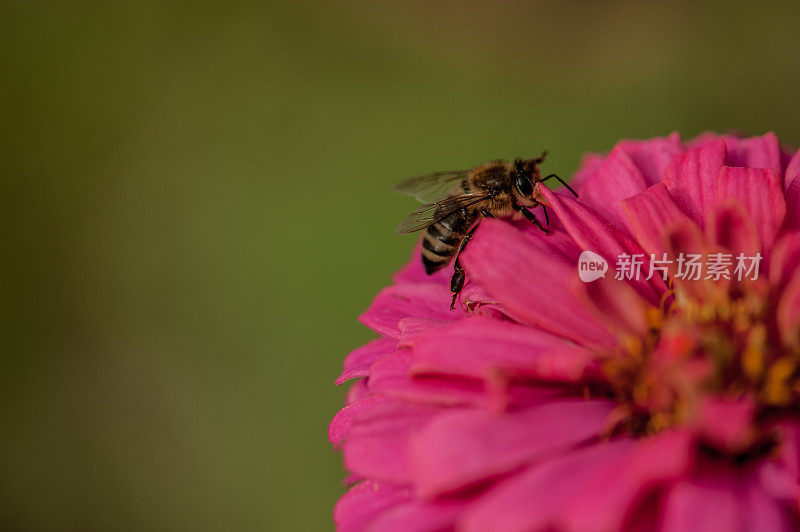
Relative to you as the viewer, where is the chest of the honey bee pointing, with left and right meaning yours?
facing to the right of the viewer
